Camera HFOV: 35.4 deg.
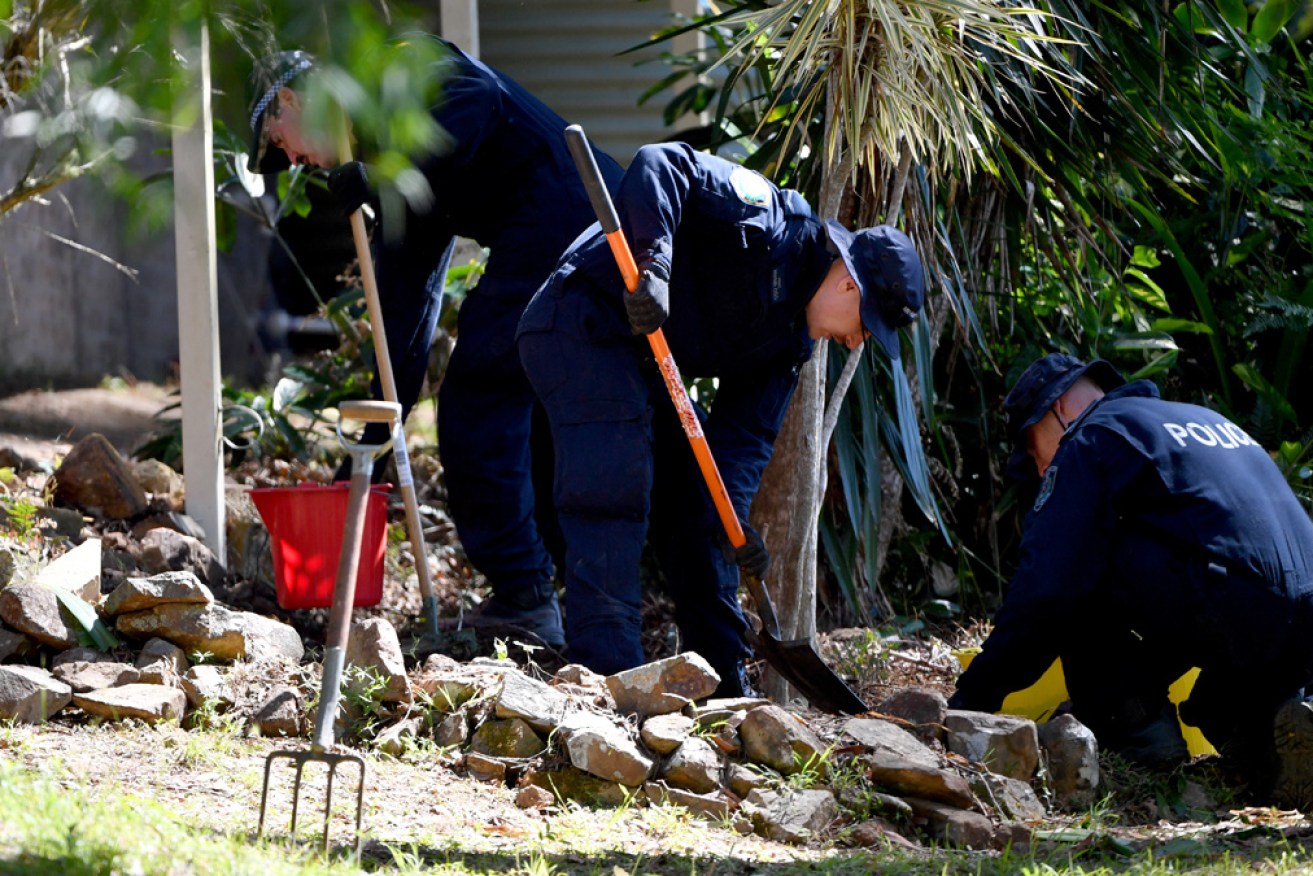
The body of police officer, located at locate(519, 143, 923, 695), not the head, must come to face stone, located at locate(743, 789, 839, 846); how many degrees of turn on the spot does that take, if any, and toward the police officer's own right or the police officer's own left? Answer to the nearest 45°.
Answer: approximately 90° to the police officer's own right

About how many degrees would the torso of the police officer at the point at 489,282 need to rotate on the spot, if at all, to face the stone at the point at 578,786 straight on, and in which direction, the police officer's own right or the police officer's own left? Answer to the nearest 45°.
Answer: approximately 90° to the police officer's own left

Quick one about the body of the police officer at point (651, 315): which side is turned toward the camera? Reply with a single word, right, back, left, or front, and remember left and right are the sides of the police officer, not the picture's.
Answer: right

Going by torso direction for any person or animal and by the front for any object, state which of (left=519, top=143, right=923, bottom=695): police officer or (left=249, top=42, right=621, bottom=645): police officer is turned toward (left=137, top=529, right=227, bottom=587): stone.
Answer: (left=249, top=42, right=621, bottom=645): police officer

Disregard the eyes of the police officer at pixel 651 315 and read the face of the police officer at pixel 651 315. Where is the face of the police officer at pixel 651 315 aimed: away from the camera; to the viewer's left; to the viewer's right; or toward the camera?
to the viewer's right

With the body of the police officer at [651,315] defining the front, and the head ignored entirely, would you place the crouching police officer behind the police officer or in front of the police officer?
in front

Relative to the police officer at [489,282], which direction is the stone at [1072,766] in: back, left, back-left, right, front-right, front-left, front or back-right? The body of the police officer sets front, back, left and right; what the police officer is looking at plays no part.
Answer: back-left

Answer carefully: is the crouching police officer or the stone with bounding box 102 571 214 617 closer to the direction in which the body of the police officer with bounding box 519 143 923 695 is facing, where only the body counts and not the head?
the crouching police officer

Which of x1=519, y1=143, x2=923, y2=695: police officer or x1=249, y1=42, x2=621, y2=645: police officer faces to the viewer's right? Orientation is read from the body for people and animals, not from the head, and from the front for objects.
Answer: x1=519, y1=143, x2=923, y2=695: police officer

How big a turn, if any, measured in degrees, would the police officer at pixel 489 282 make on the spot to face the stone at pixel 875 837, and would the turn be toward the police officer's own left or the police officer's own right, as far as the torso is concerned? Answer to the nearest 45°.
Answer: approximately 90° to the police officer's own left

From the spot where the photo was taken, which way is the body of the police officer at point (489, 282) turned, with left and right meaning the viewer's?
facing to the left of the viewer
